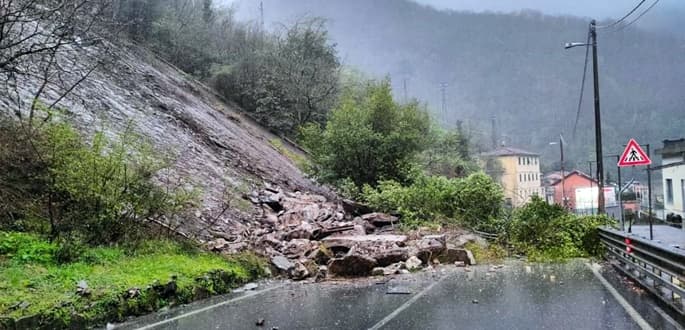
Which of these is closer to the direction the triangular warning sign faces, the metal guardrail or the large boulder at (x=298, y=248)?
the metal guardrail

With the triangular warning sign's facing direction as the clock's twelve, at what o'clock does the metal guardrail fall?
The metal guardrail is roughly at 12 o'clock from the triangular warning sign.

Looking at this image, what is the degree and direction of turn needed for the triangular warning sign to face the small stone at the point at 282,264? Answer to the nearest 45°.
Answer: approximately 45° to its right

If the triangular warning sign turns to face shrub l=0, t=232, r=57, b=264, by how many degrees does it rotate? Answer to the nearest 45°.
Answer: approximately 45° to its right

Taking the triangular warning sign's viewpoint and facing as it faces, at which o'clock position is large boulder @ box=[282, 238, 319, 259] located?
The large boulder is roughly at 2 o'clock from the triangular warning sign.

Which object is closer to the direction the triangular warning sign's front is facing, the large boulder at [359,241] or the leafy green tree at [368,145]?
the large boulder

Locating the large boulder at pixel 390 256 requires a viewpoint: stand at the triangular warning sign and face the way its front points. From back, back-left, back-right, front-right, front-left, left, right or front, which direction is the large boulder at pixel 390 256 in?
front-right

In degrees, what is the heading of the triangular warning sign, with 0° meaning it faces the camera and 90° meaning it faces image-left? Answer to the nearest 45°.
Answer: approximately 0°

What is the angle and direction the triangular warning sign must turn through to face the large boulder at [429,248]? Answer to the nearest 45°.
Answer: approximately 45° to its right

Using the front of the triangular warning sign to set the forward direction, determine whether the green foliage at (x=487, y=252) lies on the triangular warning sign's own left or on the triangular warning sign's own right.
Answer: on the triangular warning sign's own right

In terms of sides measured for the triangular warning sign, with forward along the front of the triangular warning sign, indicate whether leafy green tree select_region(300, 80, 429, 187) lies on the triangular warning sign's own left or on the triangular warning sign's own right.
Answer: on the triangular warning sign's own right

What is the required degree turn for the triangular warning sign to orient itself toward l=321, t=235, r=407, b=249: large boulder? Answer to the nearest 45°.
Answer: approximately 45° to its right

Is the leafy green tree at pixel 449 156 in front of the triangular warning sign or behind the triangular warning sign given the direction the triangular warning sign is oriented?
behind

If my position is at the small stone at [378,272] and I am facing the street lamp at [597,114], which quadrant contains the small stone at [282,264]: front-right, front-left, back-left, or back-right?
back-left

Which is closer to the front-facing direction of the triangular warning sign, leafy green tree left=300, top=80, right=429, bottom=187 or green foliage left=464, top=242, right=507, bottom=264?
the green foliage
